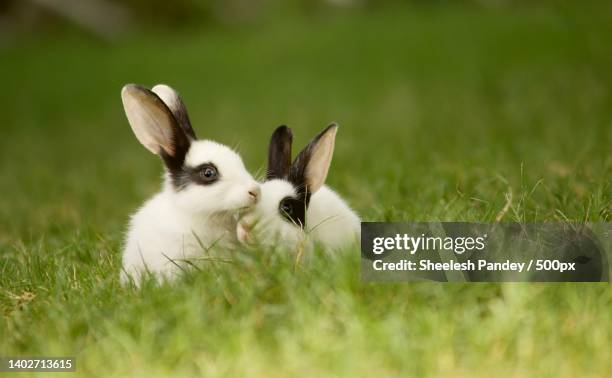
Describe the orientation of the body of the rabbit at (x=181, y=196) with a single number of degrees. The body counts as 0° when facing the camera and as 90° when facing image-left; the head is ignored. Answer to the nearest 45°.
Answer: approximately 270°
